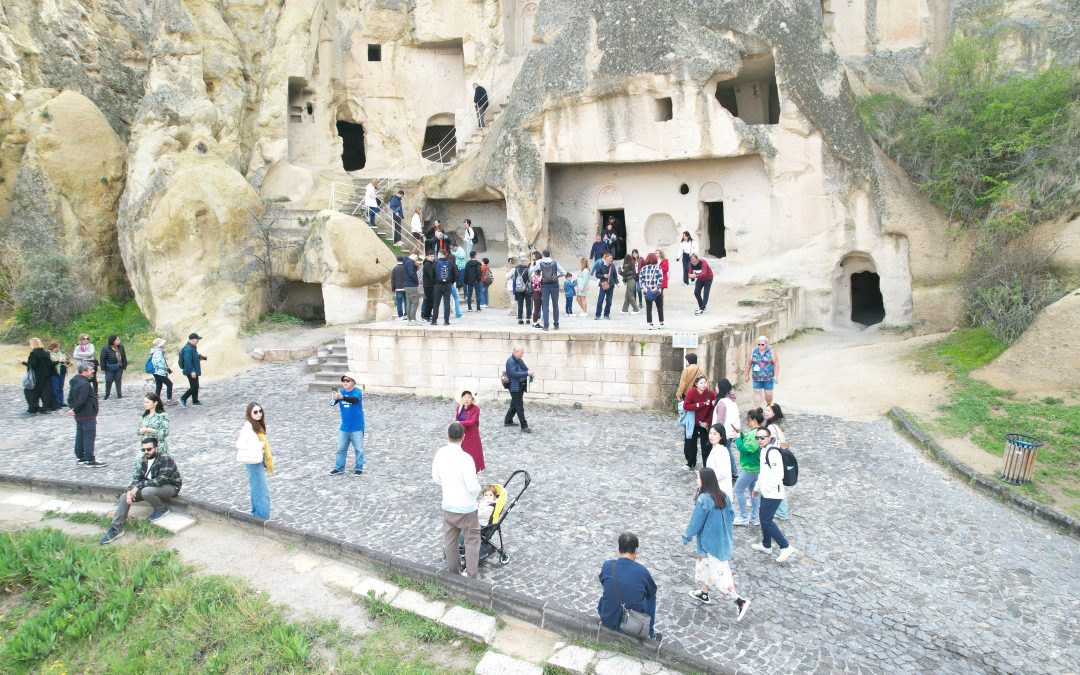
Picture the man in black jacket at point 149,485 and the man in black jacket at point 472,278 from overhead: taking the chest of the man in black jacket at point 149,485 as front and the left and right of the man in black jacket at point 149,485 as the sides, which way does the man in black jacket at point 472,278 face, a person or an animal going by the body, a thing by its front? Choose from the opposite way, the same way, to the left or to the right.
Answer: the opposite way

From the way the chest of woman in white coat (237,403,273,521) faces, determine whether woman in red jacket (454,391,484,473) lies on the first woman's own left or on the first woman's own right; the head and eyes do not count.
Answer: on the first woman's own left

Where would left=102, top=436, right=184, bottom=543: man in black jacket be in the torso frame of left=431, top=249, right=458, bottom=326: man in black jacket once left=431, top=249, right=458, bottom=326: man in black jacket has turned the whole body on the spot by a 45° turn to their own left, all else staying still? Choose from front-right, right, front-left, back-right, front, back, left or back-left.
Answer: left

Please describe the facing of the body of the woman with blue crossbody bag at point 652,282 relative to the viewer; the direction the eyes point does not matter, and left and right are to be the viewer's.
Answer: facing away from the viewer

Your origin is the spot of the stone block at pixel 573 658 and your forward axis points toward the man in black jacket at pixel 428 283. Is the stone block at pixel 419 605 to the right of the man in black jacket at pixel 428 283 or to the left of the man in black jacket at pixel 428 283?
left

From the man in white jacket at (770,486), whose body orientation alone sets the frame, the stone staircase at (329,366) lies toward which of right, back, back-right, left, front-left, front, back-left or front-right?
right

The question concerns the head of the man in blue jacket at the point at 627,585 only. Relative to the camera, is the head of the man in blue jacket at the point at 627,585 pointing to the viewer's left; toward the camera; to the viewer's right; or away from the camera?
away from the camera

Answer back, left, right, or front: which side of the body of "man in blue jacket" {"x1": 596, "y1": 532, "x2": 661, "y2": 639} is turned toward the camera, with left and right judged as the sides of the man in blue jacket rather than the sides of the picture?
back

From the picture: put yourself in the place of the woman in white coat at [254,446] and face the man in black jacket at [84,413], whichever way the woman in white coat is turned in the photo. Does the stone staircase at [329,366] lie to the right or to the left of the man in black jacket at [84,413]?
right

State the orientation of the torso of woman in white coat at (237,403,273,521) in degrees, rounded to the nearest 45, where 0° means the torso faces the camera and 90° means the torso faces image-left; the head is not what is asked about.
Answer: approximately 315°

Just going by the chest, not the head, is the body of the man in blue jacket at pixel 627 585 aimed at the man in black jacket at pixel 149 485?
no

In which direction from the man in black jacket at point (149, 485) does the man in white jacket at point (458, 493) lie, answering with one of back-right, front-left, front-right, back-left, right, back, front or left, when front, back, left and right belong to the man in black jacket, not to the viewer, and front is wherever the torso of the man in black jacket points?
left

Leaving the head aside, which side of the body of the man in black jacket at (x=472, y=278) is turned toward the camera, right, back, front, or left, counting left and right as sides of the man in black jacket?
back

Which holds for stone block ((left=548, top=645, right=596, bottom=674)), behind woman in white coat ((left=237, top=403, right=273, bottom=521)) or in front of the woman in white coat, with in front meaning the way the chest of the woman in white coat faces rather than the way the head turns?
in front

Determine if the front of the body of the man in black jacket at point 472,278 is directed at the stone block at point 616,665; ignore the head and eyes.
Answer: no
